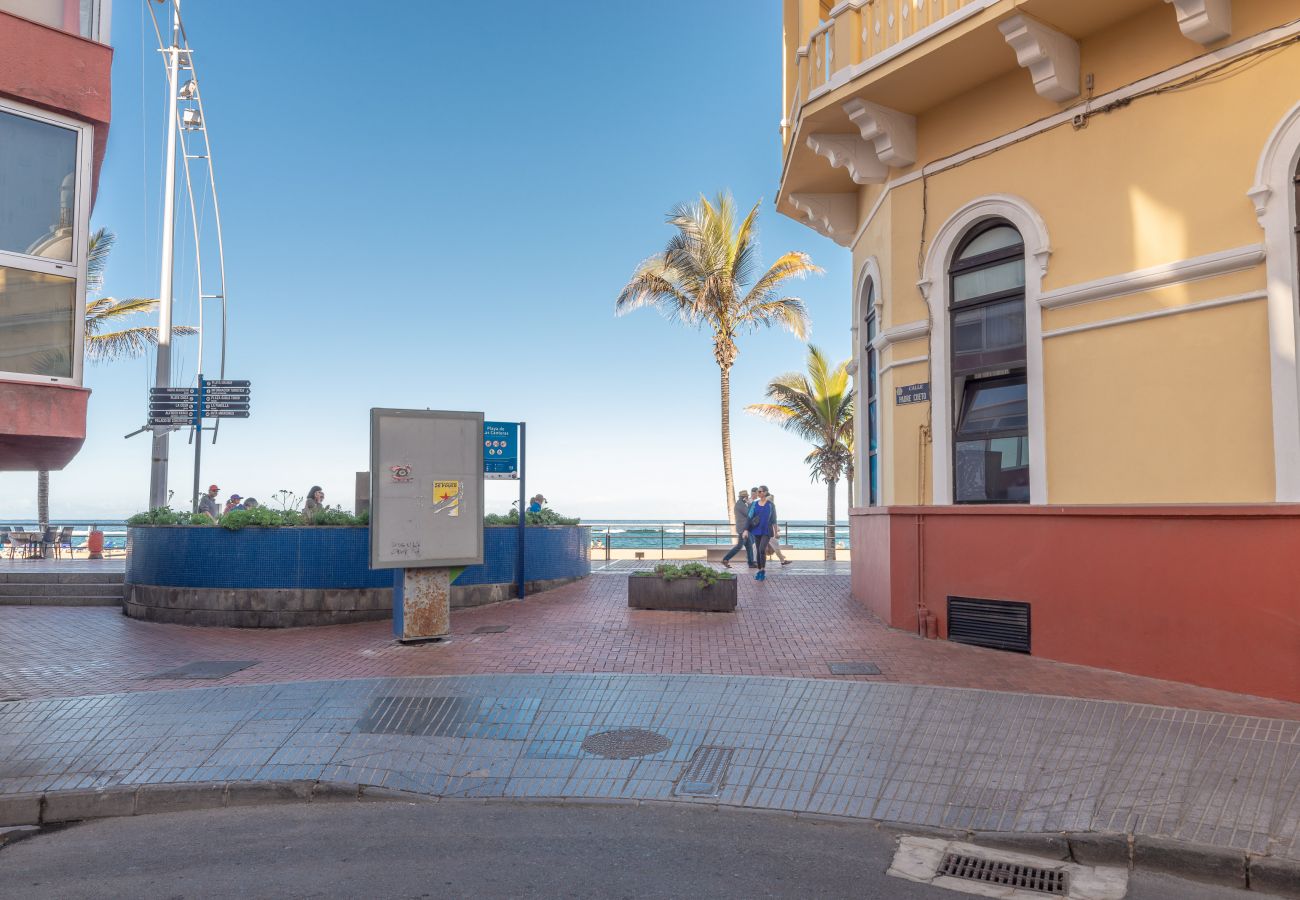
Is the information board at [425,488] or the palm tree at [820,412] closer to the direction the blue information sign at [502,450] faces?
the information board

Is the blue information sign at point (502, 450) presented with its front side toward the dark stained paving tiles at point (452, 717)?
yes

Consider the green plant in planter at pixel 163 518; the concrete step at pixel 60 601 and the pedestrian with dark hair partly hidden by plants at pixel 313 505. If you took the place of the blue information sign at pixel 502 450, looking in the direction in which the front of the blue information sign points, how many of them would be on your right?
3

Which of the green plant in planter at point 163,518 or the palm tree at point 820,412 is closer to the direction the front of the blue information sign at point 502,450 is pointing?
the green plant in planter

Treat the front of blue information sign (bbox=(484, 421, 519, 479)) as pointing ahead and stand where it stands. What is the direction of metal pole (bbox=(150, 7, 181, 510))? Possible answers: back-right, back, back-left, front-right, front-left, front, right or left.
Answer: back-right

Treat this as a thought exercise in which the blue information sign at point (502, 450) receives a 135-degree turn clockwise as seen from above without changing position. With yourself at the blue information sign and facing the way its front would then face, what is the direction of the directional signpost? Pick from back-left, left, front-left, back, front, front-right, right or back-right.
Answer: front

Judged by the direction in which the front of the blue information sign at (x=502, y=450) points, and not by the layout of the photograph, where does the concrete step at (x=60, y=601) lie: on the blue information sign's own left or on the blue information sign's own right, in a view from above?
on the blue information sign's own right

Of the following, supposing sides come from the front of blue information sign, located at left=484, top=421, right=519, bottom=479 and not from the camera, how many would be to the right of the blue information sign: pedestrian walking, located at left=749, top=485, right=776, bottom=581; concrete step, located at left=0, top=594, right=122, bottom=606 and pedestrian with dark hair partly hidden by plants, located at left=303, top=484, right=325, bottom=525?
2

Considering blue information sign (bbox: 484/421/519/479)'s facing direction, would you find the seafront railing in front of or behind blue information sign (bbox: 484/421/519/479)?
behind

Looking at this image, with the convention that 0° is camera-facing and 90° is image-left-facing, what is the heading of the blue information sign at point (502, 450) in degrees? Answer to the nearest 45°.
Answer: approximately 0°

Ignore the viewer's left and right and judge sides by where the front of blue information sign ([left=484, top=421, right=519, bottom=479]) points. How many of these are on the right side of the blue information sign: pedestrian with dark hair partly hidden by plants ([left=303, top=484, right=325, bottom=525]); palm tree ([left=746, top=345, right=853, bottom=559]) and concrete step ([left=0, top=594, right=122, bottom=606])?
2

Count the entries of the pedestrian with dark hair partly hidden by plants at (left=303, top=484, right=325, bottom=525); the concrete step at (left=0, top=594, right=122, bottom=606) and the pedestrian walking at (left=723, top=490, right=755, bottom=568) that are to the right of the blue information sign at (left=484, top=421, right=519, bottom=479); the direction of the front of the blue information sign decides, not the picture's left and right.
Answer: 2
